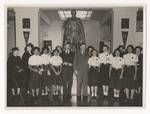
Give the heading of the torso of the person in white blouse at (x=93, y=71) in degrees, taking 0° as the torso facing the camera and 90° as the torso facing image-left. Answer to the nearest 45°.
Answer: approximately 0°

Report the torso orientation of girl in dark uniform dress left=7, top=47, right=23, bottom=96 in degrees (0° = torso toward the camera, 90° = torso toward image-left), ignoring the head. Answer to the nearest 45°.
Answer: approximately 315°

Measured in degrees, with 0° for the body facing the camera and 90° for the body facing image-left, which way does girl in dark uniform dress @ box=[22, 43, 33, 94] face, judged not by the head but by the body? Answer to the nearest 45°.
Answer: approximately 315°
